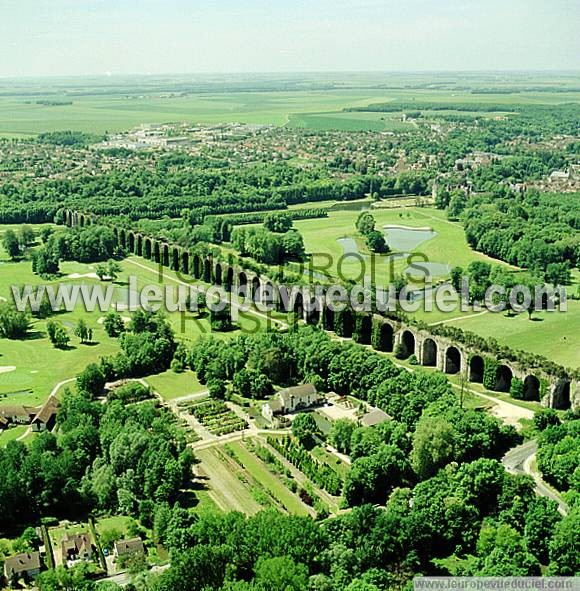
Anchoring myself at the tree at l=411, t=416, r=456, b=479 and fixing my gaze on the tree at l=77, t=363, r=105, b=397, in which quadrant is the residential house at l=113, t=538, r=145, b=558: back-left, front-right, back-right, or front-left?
front-left

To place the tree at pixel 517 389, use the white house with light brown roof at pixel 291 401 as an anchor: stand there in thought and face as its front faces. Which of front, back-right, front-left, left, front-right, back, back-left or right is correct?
front-left

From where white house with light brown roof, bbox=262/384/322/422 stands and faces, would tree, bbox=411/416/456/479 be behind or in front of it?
in front

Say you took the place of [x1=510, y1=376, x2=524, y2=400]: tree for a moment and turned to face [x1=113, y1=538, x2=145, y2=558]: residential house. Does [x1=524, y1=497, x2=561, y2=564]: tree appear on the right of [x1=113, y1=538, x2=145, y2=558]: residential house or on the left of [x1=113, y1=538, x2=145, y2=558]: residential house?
left

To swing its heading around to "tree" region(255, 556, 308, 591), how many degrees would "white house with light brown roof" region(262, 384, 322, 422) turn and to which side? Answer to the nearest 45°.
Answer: approximately 45° to its right

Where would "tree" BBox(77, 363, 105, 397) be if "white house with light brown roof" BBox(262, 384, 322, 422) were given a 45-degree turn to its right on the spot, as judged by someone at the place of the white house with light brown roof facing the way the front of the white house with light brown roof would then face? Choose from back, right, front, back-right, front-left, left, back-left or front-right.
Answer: right

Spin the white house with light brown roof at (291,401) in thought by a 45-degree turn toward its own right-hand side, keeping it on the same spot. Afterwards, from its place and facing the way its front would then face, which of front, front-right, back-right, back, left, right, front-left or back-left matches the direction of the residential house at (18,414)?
right

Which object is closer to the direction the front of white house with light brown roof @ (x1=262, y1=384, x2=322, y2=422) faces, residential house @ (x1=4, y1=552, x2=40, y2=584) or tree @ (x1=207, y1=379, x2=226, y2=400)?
the residential house

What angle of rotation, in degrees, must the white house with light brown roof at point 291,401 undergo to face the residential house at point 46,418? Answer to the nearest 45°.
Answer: approximately 135° to its right

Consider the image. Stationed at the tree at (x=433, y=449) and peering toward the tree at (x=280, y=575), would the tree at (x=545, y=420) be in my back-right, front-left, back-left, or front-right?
back-left

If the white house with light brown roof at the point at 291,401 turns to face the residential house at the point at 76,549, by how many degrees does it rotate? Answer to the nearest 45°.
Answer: approximately 90° to its right

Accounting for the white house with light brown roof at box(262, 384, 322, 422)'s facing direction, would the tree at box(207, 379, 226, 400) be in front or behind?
behind

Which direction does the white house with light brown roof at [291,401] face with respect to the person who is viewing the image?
facing the viewer and to the right of the viewer
